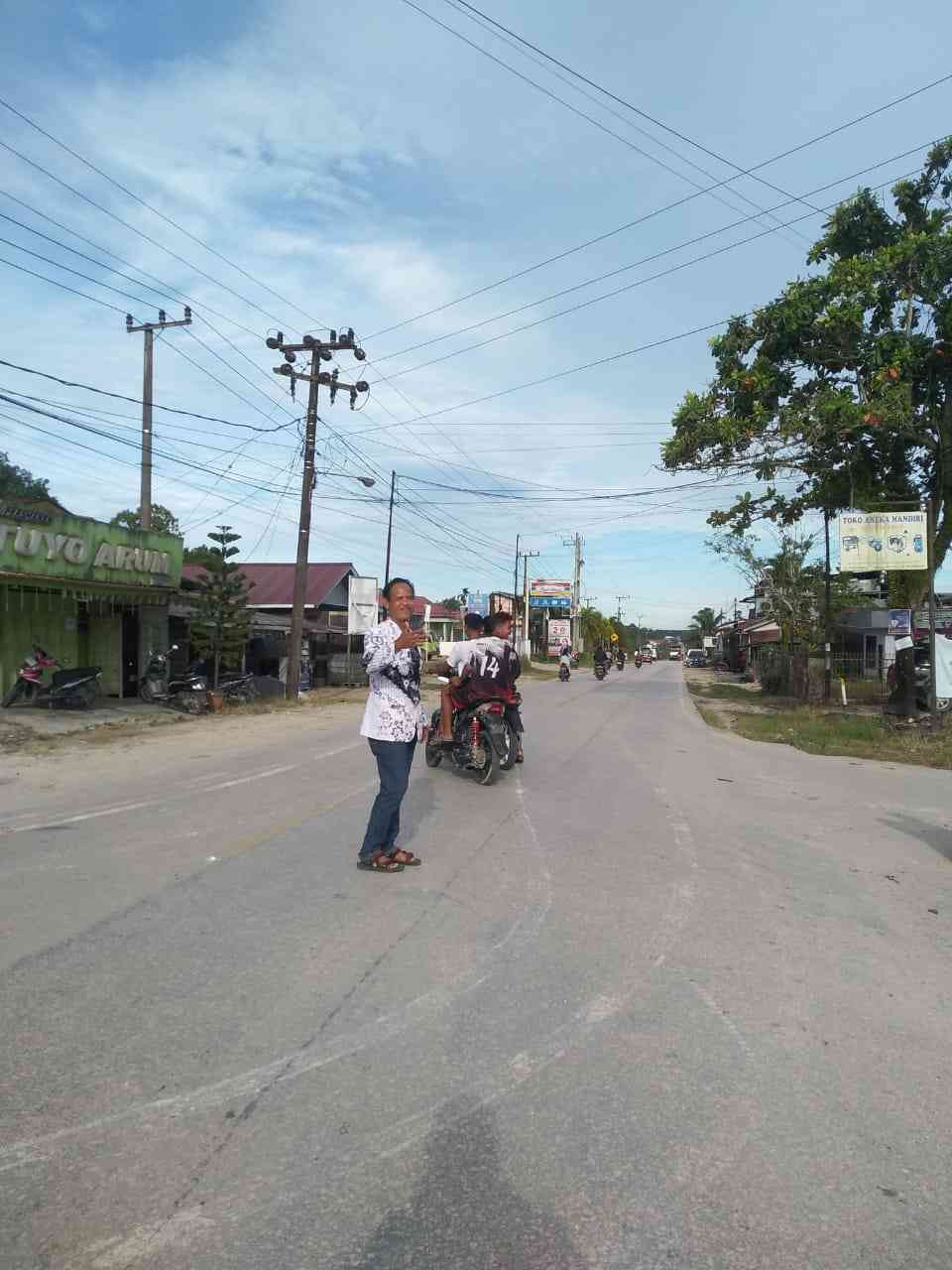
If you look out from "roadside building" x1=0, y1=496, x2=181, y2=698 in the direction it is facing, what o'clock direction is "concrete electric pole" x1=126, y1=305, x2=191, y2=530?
The concrete electric pole is roughly at 8 o'clock from the roadside building.

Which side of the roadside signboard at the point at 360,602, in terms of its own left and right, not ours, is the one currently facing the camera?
front

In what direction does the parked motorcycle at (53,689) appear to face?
to the viewer's left

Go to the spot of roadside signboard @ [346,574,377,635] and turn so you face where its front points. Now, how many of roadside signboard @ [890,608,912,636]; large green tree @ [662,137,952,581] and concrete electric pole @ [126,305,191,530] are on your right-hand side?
1

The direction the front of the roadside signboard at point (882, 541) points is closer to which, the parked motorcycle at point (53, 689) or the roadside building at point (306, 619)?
the parked motorcycle

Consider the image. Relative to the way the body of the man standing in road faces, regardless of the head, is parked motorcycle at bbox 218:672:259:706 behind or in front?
behind

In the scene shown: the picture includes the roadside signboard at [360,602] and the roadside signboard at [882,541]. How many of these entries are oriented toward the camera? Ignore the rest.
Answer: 2

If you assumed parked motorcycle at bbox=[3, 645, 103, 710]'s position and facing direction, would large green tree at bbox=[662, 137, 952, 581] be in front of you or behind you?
behind

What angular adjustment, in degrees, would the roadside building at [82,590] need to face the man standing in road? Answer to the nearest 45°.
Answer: approximately 45° to its right

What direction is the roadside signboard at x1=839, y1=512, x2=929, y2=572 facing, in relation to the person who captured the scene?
facing the viewer

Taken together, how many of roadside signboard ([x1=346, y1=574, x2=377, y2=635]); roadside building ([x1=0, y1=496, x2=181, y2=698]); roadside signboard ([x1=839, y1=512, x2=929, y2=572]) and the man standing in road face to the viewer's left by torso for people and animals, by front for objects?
0

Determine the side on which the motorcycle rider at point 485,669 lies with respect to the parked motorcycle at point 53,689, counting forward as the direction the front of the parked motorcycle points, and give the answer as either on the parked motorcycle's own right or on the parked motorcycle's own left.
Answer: on the parked motorcycle's own left
